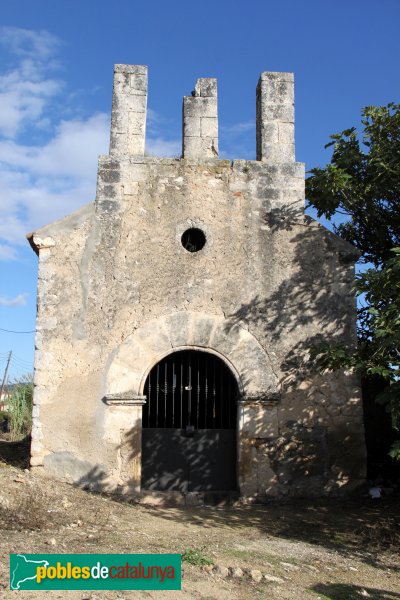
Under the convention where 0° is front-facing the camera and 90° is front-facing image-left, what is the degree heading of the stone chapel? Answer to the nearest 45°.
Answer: approximately 0°

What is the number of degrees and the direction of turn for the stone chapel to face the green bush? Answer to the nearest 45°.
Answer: approximately 135° to its right

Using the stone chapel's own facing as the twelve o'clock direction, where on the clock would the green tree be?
The green tree is roughly at 9 o'clock from the stone chapel.
